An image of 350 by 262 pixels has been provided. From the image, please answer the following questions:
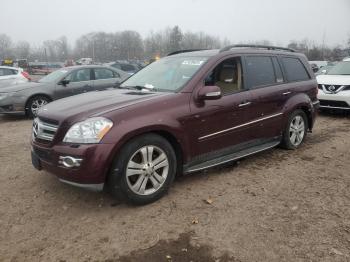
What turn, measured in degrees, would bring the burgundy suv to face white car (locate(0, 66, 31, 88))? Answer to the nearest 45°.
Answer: approximately 90° to its right

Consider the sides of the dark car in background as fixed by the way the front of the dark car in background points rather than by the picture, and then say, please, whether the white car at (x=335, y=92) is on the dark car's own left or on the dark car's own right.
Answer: on the dark car's own left

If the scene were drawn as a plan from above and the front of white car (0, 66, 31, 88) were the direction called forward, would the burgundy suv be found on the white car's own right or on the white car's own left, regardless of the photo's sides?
on the white car's own left

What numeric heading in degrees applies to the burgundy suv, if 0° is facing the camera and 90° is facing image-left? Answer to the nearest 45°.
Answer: approximately 45°

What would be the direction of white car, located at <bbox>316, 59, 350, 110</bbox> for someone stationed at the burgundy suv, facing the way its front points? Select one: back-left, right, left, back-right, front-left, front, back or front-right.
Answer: back

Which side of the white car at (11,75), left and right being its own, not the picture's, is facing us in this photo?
left
